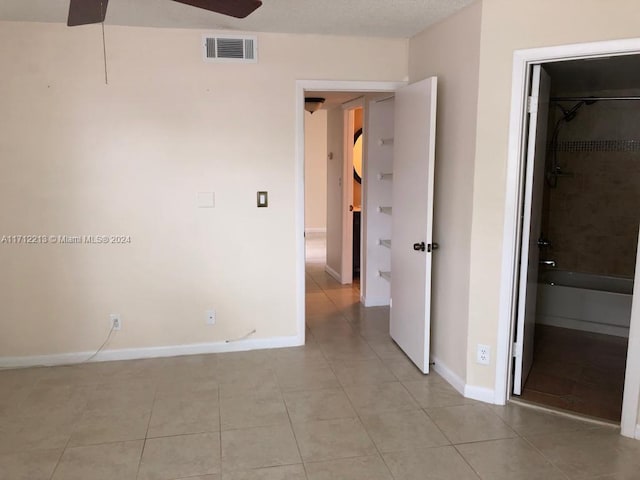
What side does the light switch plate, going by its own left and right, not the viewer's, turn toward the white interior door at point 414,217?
left

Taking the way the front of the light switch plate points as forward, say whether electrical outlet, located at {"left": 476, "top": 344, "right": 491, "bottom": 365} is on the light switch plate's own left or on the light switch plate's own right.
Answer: on the light switch plate's own left

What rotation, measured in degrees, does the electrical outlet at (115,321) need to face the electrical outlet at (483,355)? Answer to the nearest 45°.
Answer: approximately 45° to its left

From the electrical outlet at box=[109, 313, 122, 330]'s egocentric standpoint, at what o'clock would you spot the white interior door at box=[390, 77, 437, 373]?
The white interior door is roughly at 10 o'clock from the electrical outlet.

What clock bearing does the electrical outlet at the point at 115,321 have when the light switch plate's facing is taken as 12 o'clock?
The electrical outlet is roughly at 3 o'clock from the light switch plate.

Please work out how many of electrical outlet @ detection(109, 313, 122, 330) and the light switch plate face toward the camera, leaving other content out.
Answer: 2

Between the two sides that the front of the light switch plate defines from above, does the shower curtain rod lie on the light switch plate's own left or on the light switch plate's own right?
on the light switch plate's own left

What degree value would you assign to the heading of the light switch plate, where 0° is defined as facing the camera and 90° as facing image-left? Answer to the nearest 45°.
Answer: approximately 0°

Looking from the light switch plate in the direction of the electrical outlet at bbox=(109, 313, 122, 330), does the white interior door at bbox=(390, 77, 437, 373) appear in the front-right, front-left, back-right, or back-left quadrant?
back-left
